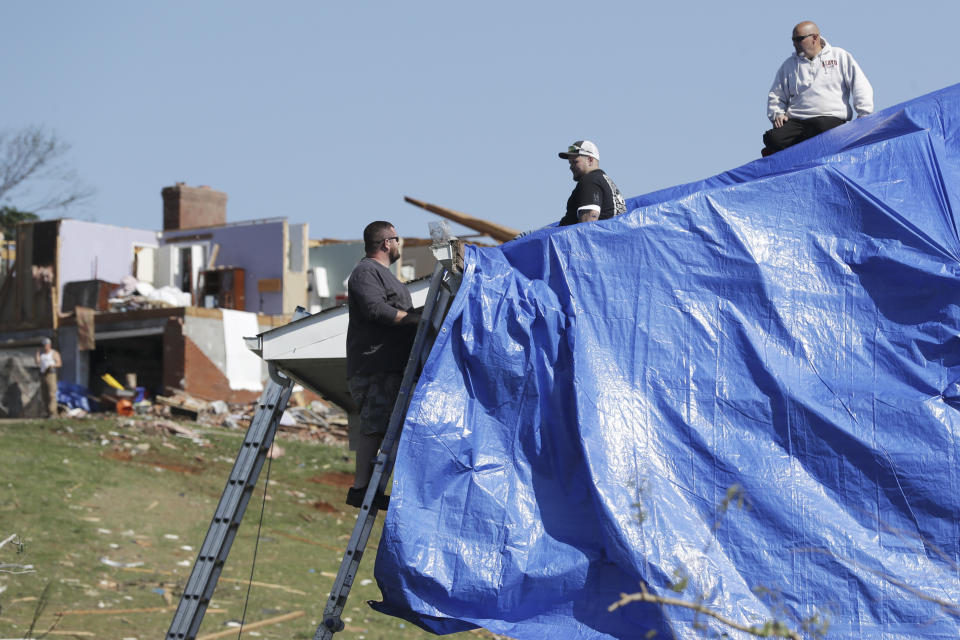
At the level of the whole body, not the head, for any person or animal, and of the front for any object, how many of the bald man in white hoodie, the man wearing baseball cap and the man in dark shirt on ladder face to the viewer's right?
1

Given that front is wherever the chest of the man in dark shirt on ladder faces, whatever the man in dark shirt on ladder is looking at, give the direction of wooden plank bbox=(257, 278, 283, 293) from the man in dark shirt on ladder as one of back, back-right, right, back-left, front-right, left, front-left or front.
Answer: left

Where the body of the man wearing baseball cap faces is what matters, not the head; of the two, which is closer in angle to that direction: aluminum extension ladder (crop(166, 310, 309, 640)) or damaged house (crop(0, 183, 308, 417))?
the aluminum extension ladder

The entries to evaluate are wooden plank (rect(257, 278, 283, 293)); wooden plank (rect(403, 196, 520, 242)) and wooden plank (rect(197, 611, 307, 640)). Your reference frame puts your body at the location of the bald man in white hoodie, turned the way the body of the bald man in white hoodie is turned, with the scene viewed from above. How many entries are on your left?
0

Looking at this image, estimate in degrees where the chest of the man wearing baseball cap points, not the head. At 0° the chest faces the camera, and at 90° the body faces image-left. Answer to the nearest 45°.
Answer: approximately 90°

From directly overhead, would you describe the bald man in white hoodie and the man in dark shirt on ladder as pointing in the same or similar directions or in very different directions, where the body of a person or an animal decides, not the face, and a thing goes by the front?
very different directions

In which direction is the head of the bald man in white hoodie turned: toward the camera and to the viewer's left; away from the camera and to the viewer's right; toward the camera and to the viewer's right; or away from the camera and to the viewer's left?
toward the camera and to the viewer's left

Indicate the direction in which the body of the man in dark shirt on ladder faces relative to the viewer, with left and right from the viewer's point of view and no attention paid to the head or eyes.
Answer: facing to the right of the viewer

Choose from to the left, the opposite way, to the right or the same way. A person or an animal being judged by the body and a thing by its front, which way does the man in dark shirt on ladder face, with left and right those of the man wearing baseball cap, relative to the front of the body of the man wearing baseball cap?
the opposite way
